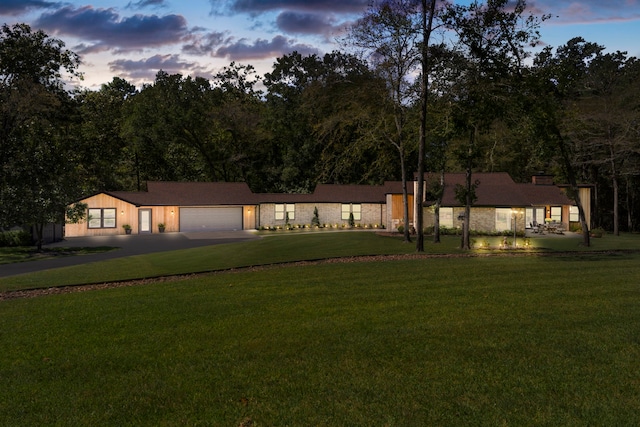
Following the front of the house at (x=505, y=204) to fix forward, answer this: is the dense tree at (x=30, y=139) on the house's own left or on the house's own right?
on the house's own right

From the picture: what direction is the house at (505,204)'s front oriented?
toward the camera

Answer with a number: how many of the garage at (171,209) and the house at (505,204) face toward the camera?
2

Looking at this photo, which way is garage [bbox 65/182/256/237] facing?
toward the camera

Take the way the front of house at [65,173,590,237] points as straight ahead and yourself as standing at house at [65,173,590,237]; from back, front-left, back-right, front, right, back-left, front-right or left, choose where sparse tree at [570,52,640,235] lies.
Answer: left

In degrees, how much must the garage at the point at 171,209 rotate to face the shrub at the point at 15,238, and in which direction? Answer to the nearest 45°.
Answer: approximately 45° to its right

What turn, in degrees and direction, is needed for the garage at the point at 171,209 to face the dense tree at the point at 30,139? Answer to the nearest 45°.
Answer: approximately 45° to its right
